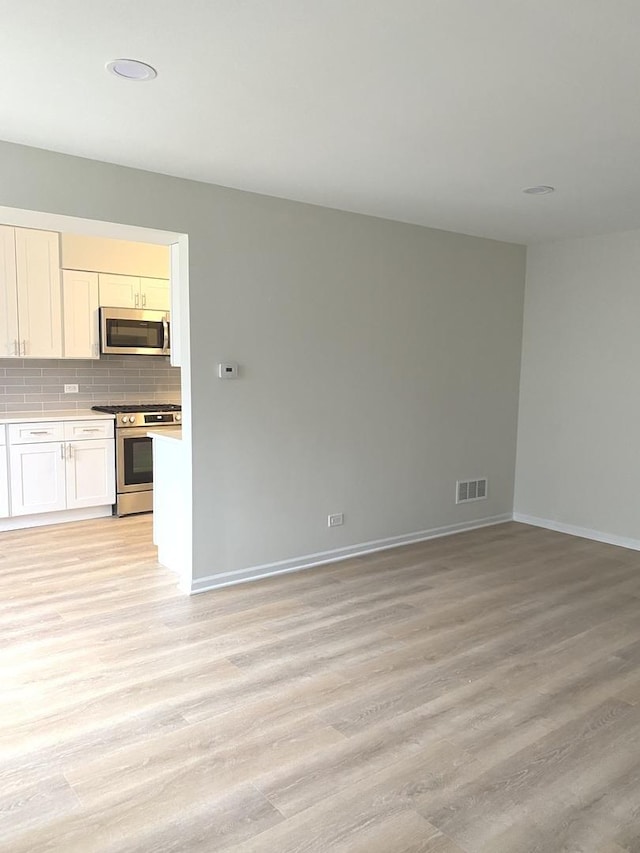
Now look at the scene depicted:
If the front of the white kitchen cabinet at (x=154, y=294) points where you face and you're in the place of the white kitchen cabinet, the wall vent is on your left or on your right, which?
on your left

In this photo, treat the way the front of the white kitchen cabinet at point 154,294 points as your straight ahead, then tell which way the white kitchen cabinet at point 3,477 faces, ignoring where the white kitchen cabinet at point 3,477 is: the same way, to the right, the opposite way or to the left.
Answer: the same way

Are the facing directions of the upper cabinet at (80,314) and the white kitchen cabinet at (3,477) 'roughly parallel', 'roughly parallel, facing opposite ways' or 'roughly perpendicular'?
roughly parallel

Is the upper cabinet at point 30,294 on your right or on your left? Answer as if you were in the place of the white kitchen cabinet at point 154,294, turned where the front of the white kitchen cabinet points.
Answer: on your right

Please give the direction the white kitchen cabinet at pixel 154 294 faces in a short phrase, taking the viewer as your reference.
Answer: facing the viewer

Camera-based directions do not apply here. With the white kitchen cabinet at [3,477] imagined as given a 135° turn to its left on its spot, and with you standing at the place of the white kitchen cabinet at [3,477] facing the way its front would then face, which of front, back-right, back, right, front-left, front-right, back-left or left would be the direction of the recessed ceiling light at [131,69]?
back-right

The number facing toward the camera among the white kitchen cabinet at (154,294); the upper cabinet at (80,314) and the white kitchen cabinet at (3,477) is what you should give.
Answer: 3

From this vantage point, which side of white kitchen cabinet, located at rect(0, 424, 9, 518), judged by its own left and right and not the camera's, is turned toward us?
front

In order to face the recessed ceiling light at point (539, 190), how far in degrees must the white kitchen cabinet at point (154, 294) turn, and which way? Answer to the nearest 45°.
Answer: approximately 45° to its left

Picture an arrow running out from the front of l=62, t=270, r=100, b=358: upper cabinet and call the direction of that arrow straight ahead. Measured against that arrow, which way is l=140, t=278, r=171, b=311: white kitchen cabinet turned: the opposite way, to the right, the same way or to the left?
the same way

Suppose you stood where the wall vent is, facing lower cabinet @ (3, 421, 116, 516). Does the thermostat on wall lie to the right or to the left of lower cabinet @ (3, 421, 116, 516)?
left

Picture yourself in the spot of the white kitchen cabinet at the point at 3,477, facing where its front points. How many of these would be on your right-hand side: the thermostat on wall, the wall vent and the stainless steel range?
0

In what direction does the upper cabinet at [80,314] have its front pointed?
toward the camera
